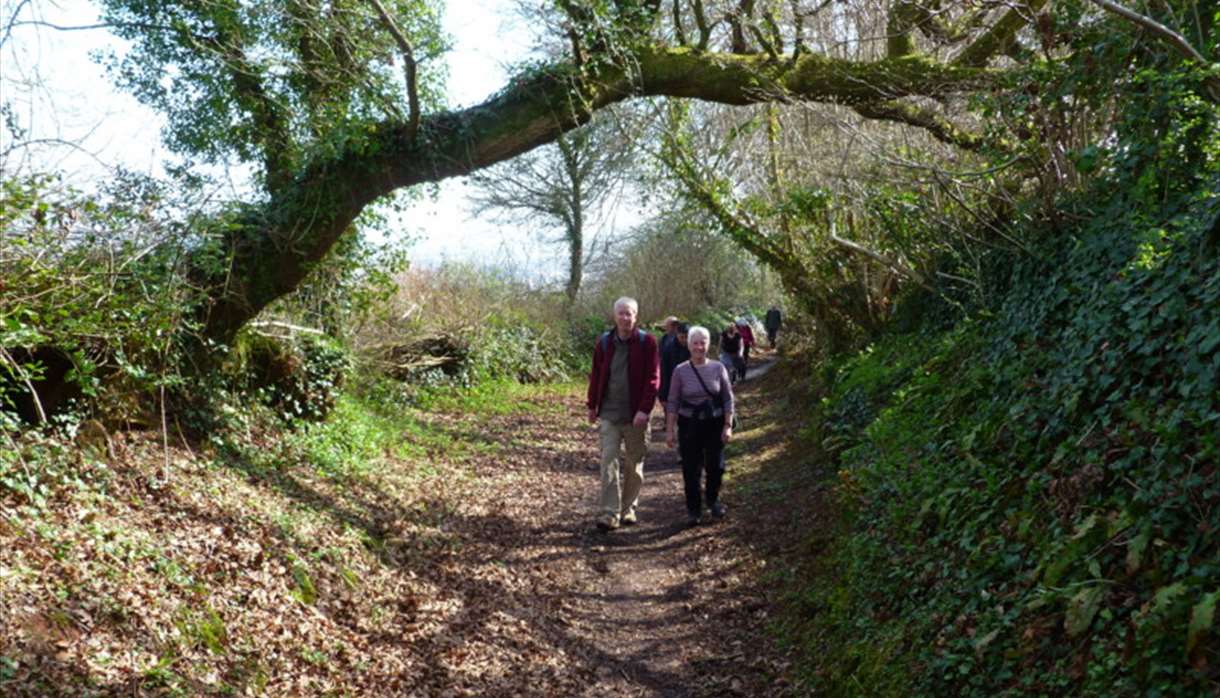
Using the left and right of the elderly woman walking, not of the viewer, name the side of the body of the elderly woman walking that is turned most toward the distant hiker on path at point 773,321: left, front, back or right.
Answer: back

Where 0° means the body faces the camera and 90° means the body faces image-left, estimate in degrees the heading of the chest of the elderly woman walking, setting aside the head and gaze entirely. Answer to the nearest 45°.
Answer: approximately 0°

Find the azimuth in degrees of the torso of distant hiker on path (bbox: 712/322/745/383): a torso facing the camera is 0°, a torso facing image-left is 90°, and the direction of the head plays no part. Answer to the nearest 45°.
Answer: approximately 0°
